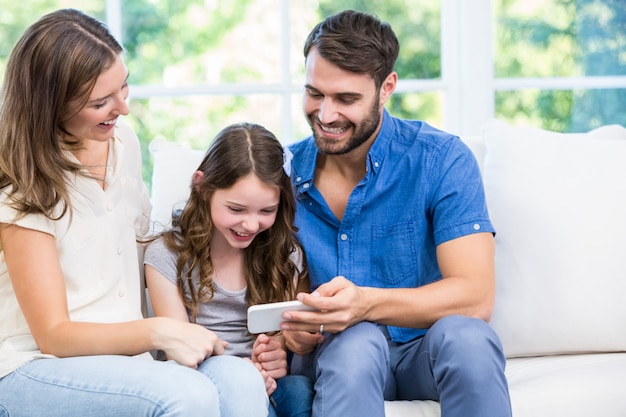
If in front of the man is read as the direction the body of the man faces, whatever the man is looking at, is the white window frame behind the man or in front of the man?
behind

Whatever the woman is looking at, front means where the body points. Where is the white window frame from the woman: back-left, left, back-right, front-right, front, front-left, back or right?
left

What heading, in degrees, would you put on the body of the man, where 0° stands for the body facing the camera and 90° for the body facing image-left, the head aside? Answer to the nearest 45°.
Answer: approximately 45°

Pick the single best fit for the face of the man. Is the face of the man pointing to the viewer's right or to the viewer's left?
to the viewer's left

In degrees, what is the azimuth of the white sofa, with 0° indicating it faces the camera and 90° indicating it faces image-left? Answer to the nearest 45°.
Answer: approximately 0°

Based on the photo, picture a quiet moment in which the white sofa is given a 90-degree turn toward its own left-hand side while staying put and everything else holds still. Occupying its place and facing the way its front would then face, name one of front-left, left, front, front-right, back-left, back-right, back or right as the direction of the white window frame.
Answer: left

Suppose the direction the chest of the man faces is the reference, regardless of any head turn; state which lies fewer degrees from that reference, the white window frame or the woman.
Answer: the woman
